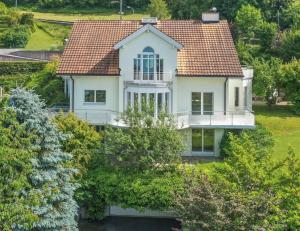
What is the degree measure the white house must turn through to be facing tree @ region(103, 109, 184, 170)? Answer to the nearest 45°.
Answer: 0° — it already faces it

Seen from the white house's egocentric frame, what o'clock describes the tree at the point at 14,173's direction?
The tree is roughly at 1 o'clock from the white house.

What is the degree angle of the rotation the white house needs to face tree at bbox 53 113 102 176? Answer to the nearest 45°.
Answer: approximately 45° to its right

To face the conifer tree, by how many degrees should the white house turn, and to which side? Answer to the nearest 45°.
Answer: approximately 45° to its right

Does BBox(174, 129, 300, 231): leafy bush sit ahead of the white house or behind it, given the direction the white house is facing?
ahead

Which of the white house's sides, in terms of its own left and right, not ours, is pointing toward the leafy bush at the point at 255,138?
left

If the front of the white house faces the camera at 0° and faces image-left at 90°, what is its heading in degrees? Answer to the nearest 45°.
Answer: approximately 0°

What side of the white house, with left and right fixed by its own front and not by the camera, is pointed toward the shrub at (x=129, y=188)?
front

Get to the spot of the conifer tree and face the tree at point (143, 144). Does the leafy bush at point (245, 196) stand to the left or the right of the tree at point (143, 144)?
right
